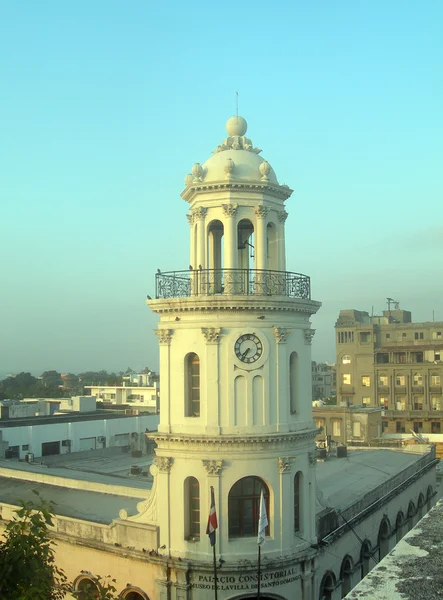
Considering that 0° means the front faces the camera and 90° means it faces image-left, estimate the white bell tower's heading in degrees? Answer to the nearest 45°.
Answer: approximately 0°
